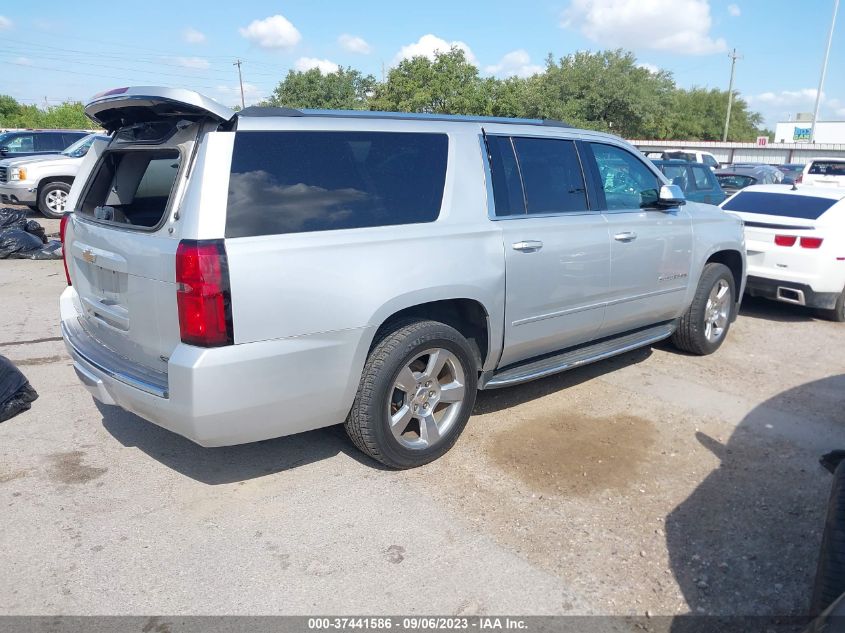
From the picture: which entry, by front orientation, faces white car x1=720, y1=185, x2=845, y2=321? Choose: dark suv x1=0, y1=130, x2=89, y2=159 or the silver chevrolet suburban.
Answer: the silver chevrolet suburban

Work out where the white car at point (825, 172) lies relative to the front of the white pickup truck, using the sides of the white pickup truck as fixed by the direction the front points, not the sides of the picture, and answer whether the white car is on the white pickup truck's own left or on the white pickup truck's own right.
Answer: on the white pickup truck's own left

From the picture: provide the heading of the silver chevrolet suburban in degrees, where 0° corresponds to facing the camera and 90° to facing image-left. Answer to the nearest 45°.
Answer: approximately 225°

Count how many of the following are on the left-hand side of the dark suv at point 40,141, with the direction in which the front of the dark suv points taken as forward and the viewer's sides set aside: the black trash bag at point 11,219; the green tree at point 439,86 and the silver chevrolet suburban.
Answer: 2

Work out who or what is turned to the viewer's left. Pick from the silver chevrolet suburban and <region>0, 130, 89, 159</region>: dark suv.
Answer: the dark suv

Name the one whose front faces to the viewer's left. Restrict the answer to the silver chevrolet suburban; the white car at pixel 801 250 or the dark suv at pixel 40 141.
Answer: the dark suv

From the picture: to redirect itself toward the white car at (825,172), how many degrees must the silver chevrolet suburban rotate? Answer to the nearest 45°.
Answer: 0° — it already faces it

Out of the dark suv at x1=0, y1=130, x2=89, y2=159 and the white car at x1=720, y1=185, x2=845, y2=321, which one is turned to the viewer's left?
the dark suv

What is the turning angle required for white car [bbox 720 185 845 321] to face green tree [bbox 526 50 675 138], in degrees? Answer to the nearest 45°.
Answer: approximately 45° to its left

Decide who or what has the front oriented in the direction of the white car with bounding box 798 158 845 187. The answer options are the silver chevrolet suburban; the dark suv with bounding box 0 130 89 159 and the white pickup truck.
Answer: the silver chevrolet suburban

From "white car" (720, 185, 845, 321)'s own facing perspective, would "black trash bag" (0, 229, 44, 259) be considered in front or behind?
behind

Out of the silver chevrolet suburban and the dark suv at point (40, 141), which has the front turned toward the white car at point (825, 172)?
the silver chevrolet suburban

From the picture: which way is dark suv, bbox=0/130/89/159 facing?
to the viewer's left
